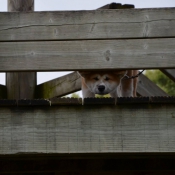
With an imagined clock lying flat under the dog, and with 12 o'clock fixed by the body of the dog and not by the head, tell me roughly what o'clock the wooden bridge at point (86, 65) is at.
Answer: The wooden bridge is roughly at 12 o'clock from the dog.

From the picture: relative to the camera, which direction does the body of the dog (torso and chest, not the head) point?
toward the camera
